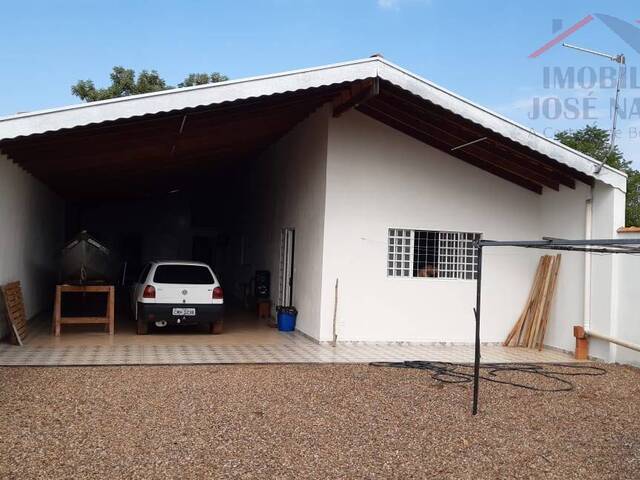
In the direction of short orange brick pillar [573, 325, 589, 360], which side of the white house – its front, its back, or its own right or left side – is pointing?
left

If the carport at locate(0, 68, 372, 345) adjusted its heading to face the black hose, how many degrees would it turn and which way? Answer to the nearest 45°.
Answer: approximately 45° to its left

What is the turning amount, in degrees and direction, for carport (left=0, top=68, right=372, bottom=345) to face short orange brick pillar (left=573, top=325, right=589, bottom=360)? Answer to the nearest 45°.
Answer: approximately 45° to its left

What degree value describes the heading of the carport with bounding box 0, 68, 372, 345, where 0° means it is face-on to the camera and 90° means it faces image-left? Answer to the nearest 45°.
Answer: approximately 0°

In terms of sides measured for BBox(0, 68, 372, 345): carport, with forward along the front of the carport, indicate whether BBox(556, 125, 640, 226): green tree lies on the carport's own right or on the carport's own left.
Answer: on the carport's own left

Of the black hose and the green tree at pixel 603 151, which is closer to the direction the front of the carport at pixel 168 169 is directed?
the black hose

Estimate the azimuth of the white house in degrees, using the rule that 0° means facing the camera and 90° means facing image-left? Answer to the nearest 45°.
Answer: approximately 0°
